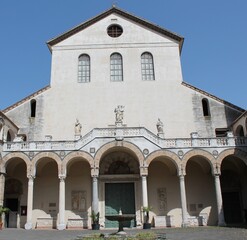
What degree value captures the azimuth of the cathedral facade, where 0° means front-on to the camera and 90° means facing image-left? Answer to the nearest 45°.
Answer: approximately 0°
